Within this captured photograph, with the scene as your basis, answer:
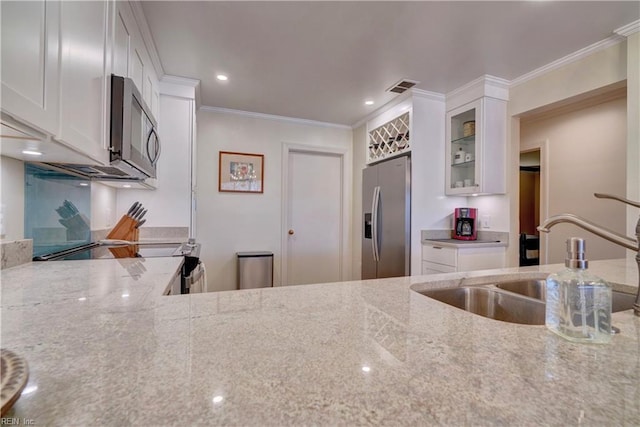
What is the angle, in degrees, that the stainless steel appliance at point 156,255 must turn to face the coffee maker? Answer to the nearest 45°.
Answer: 0° — it already faces it

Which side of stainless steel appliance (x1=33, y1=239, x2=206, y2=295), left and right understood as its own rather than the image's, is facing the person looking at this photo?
right

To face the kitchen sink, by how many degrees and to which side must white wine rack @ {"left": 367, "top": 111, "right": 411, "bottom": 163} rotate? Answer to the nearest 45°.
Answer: approximately 45° to its left

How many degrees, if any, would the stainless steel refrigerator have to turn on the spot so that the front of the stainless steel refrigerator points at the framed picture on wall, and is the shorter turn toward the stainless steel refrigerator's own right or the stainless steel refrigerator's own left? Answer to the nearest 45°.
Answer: approximately 45° to the stainless steel refrigerator's own right

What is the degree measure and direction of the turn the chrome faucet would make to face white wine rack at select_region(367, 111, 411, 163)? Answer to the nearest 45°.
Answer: approximately 45° to its right

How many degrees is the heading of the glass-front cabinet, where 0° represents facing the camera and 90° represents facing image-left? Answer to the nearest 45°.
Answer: approximately 45°

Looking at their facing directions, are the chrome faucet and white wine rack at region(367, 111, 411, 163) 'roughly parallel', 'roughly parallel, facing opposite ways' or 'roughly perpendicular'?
roughly perpendicular

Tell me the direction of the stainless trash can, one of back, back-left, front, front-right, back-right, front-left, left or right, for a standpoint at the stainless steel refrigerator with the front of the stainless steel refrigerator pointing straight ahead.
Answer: front-right

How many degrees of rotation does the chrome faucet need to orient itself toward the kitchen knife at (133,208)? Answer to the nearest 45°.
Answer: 0° — it already faces it

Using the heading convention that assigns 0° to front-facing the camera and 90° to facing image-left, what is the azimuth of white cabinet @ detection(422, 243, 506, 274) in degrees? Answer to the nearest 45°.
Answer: approximately 45°

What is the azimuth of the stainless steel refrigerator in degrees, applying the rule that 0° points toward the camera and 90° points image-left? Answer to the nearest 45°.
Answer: approximately 45°
